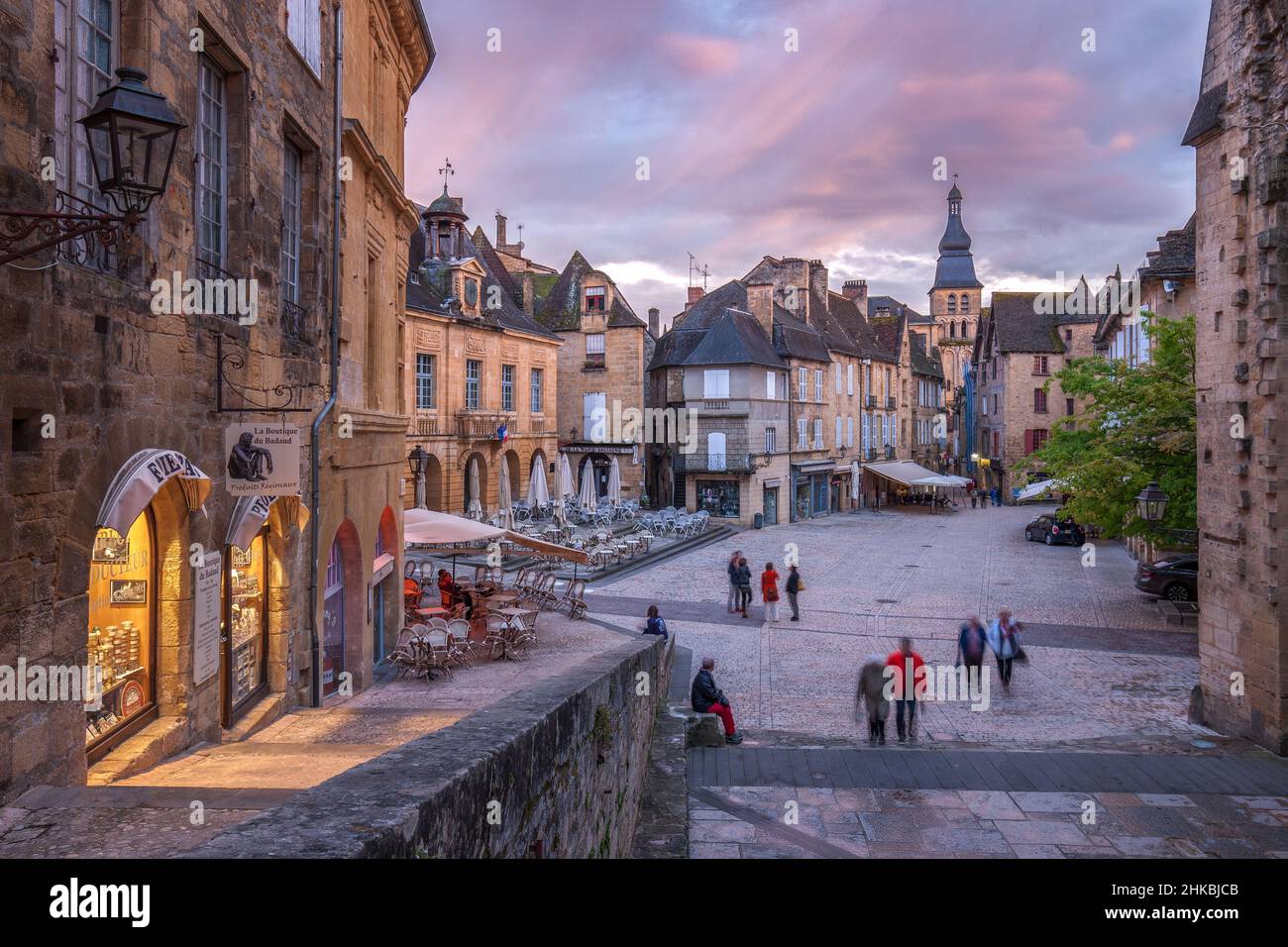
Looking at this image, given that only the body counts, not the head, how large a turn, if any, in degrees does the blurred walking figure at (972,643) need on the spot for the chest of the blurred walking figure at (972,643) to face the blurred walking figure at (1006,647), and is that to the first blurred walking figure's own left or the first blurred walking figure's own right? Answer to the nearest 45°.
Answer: approximately 135° to the first blurred walking figure's own left

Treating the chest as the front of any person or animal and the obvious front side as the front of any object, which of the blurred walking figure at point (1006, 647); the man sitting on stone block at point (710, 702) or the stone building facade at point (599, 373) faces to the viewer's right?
the man sitting on stone block

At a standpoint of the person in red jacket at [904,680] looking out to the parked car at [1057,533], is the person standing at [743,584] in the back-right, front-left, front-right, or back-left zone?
front-left

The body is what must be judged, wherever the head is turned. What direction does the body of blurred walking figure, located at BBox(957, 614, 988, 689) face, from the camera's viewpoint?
toward the camera

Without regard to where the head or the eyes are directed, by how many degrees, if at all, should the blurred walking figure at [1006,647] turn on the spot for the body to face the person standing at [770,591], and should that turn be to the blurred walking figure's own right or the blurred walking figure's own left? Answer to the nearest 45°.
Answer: approximately 135° to the blurred walking figure's own right

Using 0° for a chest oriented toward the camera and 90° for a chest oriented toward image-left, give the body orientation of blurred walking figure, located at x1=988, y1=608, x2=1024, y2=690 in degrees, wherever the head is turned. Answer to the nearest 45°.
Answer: approximately 0°

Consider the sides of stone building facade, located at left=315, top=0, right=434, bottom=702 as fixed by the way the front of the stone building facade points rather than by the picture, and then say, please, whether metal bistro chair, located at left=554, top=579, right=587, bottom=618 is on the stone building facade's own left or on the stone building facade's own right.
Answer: on the stone building facade's own left

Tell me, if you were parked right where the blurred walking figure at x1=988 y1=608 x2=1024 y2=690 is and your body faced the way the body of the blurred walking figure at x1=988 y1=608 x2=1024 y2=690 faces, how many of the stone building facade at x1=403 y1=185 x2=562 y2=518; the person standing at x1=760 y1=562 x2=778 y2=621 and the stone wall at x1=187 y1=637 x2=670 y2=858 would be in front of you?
1

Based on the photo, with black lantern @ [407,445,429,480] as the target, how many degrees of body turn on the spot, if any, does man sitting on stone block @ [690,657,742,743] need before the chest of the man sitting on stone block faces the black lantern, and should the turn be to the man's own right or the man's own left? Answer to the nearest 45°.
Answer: approximately 135° to the man's own left

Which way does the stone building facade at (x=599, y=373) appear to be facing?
toward the camera

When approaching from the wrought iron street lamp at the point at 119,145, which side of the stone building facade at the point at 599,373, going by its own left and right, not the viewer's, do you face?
front

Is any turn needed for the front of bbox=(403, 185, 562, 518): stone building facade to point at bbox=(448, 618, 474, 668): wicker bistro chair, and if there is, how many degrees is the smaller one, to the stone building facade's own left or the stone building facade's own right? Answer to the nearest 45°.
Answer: approximately 45° to the stone building facade's own right

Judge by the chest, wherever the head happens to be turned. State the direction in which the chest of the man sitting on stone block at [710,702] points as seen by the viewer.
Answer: to the viewer's right

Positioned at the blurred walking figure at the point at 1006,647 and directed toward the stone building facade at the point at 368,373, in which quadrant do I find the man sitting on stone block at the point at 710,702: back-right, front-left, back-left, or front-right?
front-left

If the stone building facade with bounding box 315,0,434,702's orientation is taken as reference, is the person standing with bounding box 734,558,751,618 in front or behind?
in front

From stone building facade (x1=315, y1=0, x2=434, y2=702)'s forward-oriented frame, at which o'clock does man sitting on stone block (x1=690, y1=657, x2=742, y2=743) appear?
The man sitting on stone block is roughly at 1 o'clock from the stone building facade.
